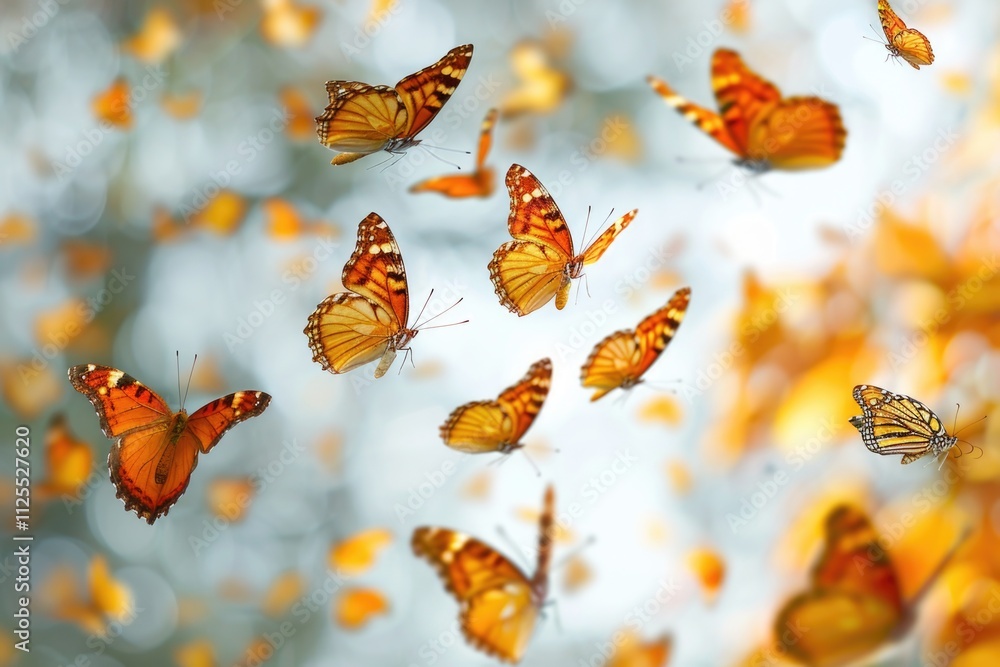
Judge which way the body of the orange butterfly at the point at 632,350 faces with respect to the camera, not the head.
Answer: to the viewer's right

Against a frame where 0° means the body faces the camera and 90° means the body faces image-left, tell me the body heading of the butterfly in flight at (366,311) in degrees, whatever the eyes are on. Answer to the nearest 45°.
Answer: approximately 270°

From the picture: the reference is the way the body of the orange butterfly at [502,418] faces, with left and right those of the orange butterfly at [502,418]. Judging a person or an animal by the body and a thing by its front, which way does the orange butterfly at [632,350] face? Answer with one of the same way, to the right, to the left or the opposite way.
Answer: the same way

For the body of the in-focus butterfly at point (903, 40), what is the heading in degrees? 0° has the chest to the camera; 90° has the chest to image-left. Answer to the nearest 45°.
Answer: approximately 90°

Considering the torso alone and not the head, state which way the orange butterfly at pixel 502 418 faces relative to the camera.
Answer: to the viewer's right

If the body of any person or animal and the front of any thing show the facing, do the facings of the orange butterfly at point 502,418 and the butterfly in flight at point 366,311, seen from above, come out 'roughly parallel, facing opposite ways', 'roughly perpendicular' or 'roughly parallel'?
roughly parallel

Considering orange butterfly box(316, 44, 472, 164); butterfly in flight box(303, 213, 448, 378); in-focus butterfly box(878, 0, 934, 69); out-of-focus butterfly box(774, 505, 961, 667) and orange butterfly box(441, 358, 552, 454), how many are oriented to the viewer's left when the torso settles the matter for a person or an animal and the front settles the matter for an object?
1

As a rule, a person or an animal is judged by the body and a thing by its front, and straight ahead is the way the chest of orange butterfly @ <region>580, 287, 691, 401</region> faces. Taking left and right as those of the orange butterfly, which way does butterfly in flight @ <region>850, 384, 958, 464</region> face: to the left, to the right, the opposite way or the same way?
the same way

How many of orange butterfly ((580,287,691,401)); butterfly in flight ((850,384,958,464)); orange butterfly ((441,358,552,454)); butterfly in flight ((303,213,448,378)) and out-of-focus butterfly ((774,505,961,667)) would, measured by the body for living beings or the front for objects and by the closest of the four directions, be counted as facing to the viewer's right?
5

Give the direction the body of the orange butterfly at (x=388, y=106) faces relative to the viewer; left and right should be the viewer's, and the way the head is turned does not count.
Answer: facing to the right of the viewer
